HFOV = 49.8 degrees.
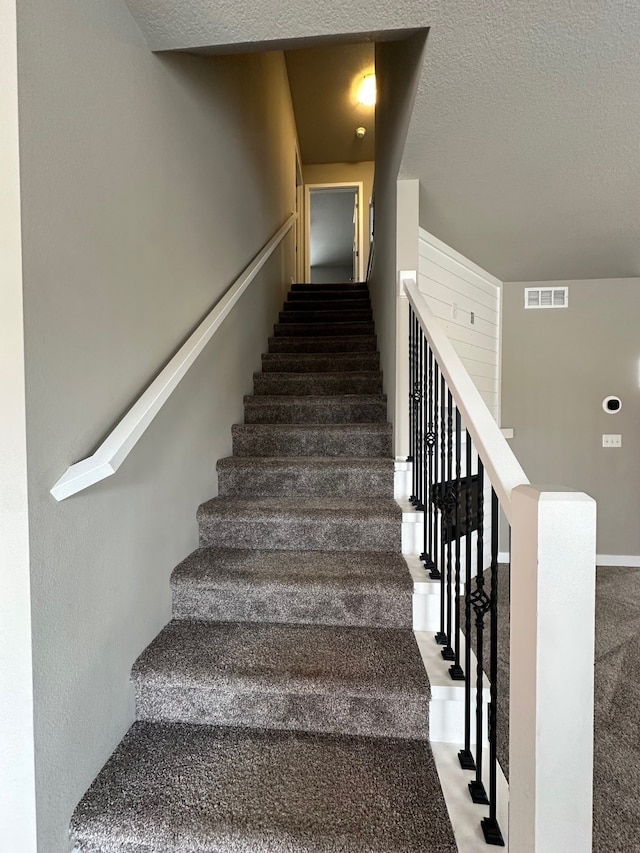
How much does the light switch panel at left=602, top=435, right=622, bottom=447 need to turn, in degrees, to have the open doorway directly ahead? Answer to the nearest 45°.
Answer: approximately 135° to its right

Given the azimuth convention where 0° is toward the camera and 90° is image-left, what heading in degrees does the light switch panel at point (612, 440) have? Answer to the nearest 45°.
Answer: approximately 0°

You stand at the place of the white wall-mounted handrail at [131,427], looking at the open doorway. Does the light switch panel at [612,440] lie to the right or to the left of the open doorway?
right

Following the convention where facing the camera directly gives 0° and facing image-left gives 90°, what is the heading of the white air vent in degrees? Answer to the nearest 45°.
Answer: approximately 0°

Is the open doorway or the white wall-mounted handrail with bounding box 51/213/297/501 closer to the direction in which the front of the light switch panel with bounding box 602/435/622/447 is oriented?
the white wall-mounted handrail
